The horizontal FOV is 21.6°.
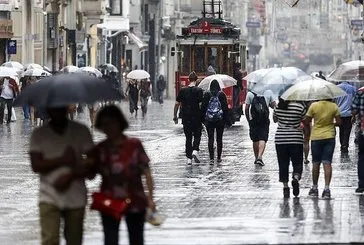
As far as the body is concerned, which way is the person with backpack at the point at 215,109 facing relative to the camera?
away from the camera

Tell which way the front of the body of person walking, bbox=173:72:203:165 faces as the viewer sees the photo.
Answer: away from the camera

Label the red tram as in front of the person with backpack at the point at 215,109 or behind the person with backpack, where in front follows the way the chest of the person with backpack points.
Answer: in front

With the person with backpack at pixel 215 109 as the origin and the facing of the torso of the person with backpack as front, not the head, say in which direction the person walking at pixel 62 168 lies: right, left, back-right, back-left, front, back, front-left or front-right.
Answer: back

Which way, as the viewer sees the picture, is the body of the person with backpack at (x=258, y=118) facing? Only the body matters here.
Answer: away from the camera

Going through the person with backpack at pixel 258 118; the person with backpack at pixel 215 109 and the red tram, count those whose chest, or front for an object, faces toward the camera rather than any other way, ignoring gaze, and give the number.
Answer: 1

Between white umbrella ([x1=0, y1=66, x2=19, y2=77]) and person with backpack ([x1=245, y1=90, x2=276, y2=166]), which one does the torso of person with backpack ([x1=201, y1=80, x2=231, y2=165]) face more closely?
the white umbrella

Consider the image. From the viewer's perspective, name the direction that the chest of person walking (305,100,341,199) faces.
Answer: away from the camera

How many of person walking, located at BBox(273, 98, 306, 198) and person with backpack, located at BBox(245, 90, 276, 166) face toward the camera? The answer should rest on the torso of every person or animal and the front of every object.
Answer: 0
